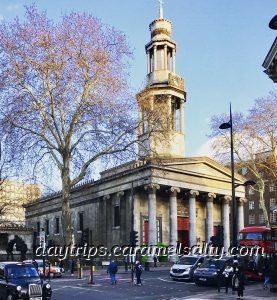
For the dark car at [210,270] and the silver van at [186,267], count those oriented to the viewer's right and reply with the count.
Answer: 0

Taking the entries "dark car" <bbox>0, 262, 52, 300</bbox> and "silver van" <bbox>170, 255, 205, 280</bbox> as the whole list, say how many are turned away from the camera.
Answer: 0

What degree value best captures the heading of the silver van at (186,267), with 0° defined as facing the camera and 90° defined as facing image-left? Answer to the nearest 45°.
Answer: approximately 45°

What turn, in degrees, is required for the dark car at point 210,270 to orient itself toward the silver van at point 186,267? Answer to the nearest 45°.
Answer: approximately 90° to its right

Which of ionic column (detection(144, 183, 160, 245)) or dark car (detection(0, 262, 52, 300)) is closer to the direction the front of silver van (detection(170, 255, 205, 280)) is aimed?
the dark car

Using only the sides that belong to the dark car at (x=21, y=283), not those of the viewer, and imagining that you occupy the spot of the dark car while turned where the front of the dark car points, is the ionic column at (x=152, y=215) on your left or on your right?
on your left

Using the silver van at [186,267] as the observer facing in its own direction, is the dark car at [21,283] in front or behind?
in front

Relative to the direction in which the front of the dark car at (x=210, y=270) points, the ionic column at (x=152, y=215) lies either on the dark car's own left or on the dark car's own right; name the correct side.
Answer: on the dark car's own right

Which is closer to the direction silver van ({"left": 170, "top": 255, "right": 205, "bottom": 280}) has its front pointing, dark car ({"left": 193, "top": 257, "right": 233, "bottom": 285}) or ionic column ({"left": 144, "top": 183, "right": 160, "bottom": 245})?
the dark car

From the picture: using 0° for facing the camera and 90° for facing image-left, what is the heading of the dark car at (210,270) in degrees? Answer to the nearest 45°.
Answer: approximately 45°

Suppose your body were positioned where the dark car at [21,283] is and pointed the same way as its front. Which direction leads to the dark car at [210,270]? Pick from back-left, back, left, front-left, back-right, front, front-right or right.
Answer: left

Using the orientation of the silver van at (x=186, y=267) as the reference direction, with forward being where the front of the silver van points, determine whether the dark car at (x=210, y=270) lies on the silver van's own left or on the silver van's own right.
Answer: on the silver van's own left
